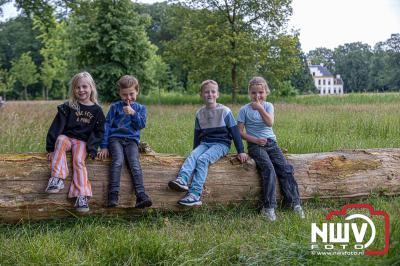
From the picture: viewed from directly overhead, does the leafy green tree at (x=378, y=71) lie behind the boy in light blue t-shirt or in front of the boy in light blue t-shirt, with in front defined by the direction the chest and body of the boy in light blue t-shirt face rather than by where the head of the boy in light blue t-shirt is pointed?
behind

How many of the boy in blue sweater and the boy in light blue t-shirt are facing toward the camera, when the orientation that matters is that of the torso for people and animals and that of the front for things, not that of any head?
2

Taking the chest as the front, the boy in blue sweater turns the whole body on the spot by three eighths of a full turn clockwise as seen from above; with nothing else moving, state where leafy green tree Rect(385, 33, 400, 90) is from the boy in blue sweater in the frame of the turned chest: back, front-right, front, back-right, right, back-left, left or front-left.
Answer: right

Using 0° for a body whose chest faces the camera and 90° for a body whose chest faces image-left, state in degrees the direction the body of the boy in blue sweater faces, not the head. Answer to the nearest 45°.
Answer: approximately 0°

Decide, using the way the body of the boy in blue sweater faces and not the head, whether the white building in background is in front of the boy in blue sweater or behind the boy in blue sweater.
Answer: behind

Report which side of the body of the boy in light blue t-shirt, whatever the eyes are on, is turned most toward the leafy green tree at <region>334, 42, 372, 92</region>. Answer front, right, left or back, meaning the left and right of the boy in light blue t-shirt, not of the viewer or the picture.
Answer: back

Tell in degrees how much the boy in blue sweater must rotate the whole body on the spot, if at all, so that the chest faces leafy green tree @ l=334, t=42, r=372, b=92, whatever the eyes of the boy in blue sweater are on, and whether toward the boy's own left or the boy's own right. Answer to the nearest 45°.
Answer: approximately 135° to the boy's own left

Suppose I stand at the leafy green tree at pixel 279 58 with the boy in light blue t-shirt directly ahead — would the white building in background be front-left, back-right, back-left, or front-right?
back-left

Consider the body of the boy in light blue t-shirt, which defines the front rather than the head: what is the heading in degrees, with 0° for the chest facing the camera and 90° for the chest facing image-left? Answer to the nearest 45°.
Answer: approximately 0°
